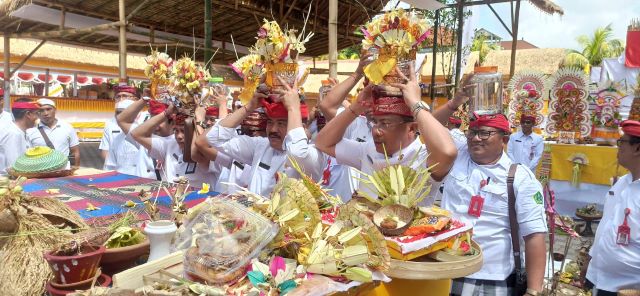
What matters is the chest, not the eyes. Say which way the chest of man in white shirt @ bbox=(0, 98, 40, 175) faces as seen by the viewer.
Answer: to the viewer's right

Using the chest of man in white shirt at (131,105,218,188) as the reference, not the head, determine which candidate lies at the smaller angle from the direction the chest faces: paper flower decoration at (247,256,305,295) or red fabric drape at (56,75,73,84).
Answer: the paper flower decoration

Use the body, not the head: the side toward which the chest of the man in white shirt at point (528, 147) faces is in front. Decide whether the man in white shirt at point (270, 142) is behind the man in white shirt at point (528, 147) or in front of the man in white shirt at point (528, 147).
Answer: in front

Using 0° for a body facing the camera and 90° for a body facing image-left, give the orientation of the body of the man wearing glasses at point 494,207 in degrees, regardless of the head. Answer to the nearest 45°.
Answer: approximately 45°

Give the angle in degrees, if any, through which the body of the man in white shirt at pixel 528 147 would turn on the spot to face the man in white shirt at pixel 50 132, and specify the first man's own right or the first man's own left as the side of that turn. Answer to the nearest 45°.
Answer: approximately 45° to the first man's own right

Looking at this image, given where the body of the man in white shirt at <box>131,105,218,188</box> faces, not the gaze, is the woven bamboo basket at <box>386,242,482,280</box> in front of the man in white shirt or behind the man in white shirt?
in front

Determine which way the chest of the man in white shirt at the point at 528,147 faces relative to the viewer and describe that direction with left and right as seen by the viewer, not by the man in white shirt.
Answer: facing the viewer

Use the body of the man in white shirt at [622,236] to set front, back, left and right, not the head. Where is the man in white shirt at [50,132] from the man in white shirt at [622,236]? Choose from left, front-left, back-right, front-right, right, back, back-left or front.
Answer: front-right

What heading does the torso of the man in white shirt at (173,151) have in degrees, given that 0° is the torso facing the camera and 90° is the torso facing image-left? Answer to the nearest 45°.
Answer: approximately 315°

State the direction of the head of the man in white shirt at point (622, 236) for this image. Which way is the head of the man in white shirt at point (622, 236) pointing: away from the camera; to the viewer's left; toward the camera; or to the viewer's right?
to the viewer's left

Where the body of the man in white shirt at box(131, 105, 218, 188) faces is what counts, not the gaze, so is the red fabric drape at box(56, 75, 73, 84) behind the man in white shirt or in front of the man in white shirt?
behind
